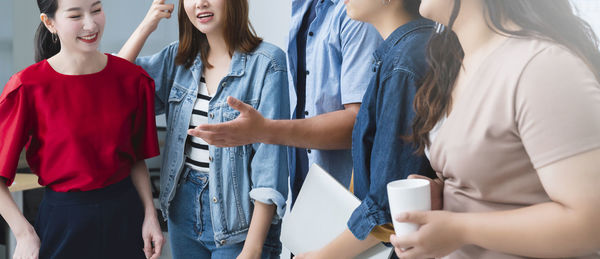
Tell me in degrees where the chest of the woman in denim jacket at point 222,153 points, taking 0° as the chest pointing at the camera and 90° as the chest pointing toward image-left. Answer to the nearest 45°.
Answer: approximately 45°
